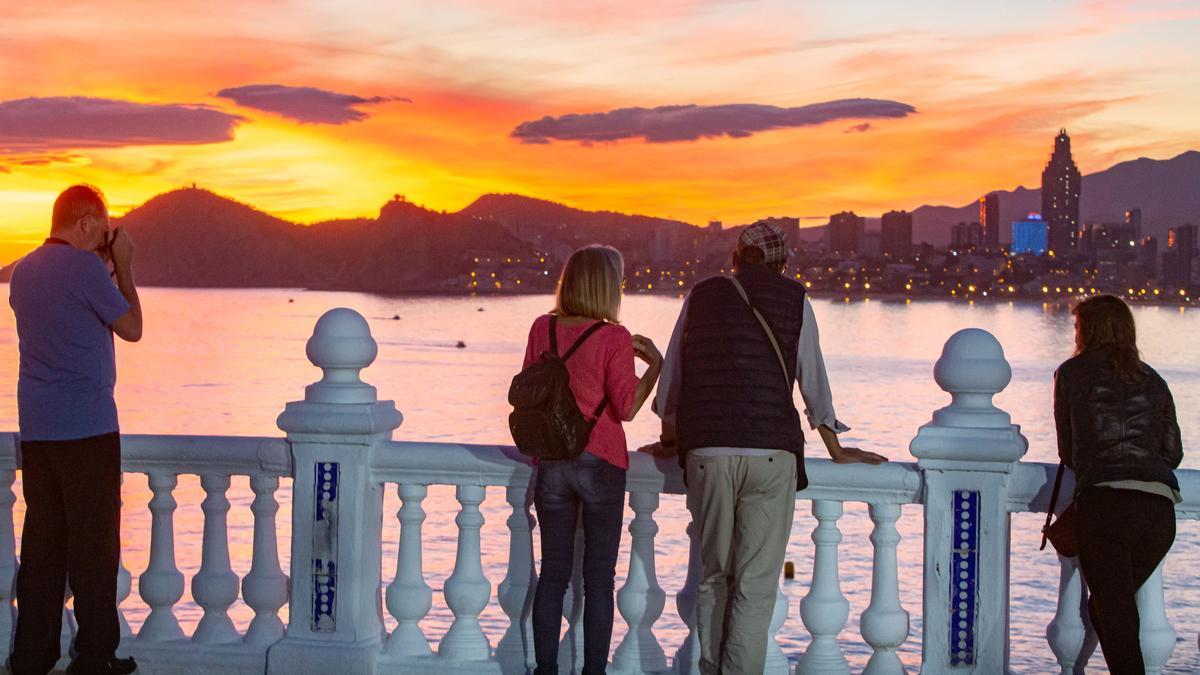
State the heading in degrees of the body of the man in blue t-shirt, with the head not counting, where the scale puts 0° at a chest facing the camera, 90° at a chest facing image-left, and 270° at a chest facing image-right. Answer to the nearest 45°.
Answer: approximately 225°

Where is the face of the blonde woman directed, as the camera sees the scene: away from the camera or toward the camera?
away from the camera

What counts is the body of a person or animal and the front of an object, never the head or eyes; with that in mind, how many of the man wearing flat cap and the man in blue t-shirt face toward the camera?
0

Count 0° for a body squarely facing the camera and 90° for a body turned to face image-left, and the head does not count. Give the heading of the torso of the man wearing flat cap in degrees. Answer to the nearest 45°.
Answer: approximately 180°

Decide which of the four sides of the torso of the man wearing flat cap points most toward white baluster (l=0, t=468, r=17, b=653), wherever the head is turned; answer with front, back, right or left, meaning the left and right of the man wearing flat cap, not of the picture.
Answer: left

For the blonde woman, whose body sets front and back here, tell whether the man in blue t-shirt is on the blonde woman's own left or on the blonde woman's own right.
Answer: on the blonde woman's own left

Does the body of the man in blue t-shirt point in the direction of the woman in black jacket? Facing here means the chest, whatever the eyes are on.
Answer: no

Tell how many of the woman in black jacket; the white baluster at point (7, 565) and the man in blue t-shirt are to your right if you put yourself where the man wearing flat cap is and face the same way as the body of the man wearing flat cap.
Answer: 1

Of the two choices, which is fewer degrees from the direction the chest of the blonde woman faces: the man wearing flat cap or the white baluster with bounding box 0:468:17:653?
the man wearing flat cap

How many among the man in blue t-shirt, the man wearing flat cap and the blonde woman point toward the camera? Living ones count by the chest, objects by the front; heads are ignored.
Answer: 0

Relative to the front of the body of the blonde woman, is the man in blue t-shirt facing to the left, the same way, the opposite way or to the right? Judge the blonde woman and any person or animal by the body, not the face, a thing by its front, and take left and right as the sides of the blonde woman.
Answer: the same way

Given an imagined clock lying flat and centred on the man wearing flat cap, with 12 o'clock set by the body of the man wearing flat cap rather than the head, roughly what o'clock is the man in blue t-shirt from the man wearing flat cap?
The man in blue t-shirt is roughly at 9 o'clock from the man wearing flat cap.

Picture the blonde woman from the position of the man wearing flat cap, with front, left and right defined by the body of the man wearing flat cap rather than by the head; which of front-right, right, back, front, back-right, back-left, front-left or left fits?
left

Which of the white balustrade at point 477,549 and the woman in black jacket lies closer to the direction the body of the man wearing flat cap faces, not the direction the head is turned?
the white balustrade

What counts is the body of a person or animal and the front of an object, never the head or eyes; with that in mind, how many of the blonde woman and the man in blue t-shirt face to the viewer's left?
0

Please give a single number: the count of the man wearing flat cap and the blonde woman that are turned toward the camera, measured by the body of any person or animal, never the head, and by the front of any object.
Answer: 0

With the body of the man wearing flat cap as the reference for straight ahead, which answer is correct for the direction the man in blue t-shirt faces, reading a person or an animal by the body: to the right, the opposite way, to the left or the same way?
the same way

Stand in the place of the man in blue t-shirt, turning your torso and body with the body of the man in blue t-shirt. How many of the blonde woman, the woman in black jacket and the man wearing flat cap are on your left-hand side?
0
